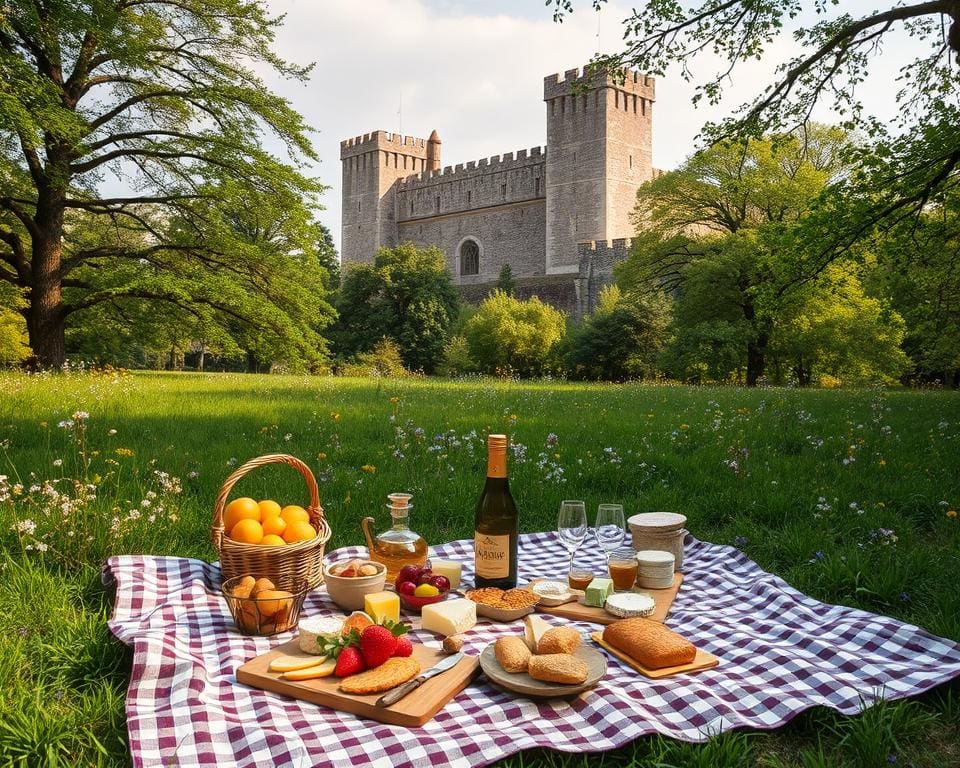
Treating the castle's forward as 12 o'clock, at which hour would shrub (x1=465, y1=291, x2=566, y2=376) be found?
The shrub is roughly at 11 o'clock from the castle.

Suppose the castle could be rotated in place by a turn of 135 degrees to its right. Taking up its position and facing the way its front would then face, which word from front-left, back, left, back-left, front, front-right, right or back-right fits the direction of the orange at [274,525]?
back

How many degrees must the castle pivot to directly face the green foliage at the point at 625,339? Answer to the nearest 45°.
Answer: approximately 45° to its left

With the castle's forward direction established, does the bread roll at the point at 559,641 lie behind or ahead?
ahead

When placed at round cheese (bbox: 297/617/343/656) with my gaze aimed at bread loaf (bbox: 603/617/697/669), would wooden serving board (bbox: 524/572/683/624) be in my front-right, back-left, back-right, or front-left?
front-left

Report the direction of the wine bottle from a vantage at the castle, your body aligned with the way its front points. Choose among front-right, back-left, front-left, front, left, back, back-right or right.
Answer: front-left

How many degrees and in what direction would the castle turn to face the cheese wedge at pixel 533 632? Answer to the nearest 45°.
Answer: approximately 45° to its left

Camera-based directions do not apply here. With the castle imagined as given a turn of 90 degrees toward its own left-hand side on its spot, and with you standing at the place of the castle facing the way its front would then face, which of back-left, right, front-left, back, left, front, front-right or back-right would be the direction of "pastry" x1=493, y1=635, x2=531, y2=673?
front-right

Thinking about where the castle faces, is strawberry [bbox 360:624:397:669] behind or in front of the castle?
in front

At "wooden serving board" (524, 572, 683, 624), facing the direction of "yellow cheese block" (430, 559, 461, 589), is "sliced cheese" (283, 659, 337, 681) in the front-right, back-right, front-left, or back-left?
front-left

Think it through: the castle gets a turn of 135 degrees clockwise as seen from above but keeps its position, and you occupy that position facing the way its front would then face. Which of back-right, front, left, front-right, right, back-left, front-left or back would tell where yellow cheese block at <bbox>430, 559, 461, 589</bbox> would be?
back

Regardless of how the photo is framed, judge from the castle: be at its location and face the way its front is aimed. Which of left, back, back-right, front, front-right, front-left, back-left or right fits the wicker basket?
front-left

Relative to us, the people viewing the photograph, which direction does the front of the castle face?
facing the viewer and to the left of the viewer

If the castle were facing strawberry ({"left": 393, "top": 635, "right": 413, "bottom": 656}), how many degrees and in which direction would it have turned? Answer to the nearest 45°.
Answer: approximately 45° to its left

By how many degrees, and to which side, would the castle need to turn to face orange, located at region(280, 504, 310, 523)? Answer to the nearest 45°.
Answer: approximately 45° to its left
